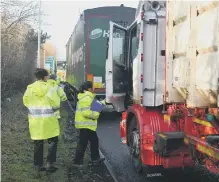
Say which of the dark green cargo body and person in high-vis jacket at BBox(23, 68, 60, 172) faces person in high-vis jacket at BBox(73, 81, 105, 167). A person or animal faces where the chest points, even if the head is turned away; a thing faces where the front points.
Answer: person in high-vis jacket at BBox(23, 68, 60, 172)

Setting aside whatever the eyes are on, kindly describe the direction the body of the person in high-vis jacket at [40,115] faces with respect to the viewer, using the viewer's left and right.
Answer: facing away from the viewer and to the right of the viewer

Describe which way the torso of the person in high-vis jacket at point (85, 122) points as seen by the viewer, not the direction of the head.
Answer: to the viewer's right

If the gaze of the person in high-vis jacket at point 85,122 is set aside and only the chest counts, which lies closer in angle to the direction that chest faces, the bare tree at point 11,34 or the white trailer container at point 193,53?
the white trailer container

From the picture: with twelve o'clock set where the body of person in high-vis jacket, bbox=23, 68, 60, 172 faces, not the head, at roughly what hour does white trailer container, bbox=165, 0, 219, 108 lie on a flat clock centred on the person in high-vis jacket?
The white trailer container is roughly at 3 o'clock from the person in high-vis jacket.

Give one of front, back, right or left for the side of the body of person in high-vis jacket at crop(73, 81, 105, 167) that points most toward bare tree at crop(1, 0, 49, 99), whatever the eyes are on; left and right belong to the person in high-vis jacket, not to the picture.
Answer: left

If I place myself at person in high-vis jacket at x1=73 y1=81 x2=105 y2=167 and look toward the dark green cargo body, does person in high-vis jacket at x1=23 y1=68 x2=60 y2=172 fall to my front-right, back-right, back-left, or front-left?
back-left

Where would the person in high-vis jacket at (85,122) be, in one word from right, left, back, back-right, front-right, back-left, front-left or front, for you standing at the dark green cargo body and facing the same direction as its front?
back-left

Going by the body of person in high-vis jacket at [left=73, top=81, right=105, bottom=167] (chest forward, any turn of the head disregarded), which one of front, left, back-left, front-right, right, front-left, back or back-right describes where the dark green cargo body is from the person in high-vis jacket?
left

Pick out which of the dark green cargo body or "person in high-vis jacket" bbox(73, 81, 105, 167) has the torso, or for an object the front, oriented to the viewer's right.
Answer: the person in high-vis jacket

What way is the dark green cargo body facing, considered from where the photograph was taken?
facing away from the viewer and to the left of the viewer
